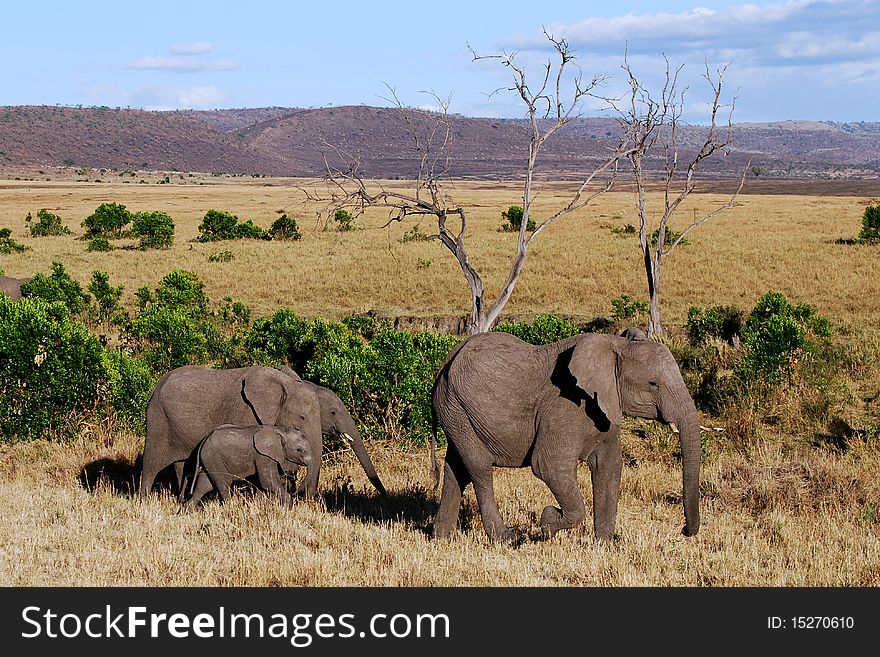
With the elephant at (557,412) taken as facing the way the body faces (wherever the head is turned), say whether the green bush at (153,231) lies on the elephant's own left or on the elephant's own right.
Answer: on the elephant's own left

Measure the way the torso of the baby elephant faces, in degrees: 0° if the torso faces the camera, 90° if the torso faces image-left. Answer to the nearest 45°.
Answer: approximately 270°

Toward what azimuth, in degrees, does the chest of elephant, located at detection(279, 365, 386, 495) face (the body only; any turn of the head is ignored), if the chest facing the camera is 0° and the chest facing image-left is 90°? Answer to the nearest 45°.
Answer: approximately 270°

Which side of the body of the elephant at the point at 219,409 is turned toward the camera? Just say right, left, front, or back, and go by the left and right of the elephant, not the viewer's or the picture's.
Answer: right

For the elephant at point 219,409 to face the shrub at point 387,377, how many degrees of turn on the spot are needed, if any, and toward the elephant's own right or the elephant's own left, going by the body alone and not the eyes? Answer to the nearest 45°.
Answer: approximately 45° to the elephant's own left

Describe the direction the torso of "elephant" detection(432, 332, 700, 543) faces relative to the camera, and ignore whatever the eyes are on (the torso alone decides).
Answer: to the viewer's right

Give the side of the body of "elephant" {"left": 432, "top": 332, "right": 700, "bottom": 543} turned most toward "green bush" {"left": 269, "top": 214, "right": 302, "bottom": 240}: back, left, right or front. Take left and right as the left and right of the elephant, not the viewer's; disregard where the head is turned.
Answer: left

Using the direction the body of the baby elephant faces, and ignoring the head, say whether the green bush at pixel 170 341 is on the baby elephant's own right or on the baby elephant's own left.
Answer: on the baby elephant's own left

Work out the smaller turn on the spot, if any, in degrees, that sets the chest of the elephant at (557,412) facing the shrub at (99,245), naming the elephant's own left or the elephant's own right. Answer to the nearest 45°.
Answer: approximately 135° to the elephant's own left

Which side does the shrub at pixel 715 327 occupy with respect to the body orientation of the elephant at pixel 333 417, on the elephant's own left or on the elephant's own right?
on the elephant's own left
